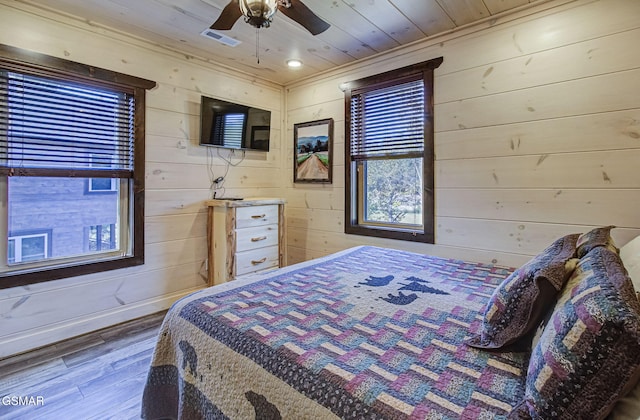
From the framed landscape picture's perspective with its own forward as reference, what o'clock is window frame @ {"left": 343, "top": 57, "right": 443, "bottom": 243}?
The window frame is roughly at 9 o'clock from the framed landscape picture.

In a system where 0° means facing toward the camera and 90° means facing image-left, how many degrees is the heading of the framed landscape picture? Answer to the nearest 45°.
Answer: approximately 45°

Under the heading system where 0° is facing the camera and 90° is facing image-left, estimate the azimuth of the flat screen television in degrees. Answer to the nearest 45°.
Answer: approximately 315°

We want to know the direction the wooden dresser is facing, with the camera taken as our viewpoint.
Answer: facing the viewer and to the right of the viewer

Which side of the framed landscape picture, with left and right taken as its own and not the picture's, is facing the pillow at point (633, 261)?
left

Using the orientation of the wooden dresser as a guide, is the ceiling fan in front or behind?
in front

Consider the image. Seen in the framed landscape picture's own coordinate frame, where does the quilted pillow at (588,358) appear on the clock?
The quilted pillow is roughly at 10 o'clock from the framed landscape picture.

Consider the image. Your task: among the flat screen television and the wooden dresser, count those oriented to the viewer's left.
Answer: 0

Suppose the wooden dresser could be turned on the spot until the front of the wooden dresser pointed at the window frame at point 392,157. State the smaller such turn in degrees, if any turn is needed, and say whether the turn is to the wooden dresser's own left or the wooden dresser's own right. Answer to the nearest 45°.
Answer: approximately 45° to the wooden dresser's own left

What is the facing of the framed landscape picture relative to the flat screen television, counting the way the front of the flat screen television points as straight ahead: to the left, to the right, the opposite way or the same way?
to the right

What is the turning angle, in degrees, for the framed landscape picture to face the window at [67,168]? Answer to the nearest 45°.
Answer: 0° — it already faces it

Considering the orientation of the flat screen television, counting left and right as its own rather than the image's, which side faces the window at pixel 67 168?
right

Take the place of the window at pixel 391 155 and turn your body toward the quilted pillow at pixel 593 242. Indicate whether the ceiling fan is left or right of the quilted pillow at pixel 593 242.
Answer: right
